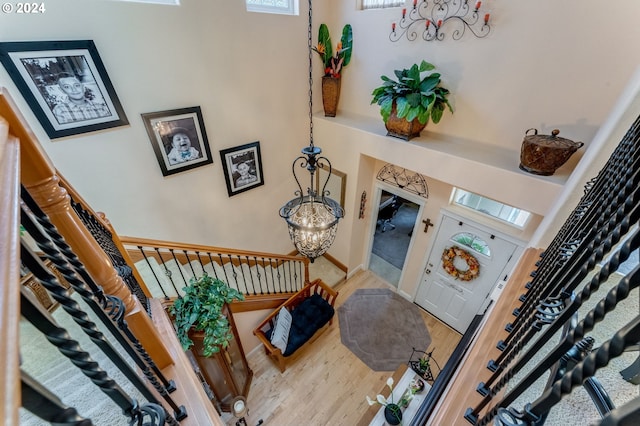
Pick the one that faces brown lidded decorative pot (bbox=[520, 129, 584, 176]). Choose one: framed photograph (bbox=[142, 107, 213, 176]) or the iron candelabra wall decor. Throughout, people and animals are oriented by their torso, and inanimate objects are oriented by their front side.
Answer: the framed photograph

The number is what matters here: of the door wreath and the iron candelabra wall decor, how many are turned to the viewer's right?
0

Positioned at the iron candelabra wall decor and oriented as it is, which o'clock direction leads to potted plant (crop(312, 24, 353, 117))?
The potted plant is roughly at 2 o'clock from the iron candelabra wall decor.

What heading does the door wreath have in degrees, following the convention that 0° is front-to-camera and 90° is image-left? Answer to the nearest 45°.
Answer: approximately 0°

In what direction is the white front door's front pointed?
toward the camera

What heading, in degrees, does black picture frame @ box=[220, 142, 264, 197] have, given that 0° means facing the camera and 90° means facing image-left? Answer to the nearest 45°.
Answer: approximately 315°

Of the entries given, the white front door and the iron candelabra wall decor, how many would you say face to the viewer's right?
0

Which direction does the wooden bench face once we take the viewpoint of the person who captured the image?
facing the viewer and to the right of the viewer

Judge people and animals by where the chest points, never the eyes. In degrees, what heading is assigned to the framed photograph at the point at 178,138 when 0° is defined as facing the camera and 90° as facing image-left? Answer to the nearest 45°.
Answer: approximately 315°
